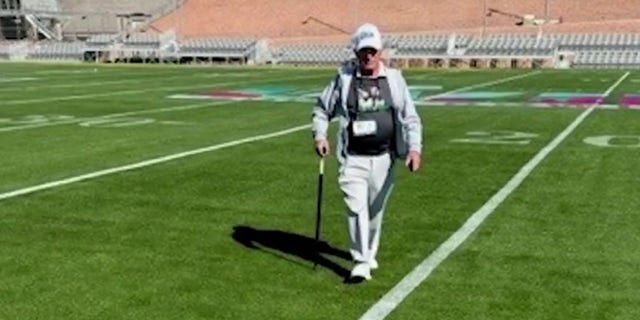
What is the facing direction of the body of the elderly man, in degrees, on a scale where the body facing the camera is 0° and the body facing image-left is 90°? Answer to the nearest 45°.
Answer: approximately 0°
